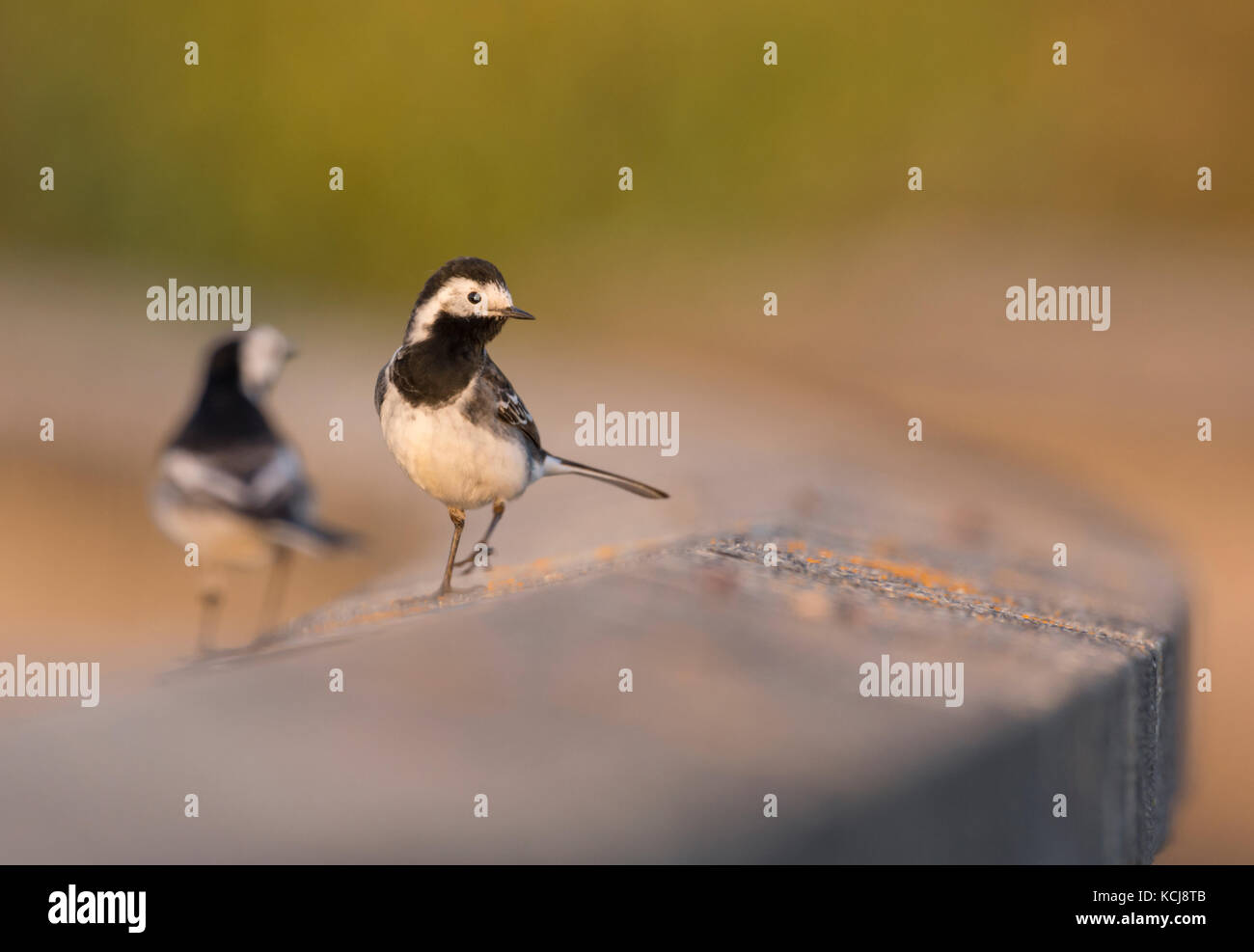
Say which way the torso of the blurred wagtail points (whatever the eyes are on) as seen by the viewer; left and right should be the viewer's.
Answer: facing away from the viewer and to the left of the viewer

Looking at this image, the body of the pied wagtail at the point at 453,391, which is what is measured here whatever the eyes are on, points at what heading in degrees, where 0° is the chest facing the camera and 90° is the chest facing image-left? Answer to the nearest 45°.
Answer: approximately 45°

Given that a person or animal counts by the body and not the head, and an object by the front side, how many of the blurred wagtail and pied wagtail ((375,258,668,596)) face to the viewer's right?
0
